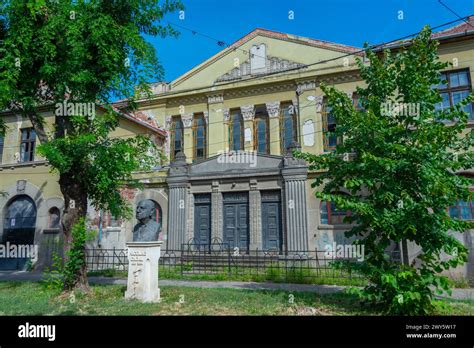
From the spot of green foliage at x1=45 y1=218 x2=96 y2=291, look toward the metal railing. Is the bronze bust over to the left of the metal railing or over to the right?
right

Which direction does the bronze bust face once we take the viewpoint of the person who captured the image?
facing the viewer and to the left of the viewer

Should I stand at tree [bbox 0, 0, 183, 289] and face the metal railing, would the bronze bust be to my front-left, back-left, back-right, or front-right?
front-right

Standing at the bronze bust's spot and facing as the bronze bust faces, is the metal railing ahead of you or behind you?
behind

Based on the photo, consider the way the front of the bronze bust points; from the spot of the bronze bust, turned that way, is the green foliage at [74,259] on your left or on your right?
on your right

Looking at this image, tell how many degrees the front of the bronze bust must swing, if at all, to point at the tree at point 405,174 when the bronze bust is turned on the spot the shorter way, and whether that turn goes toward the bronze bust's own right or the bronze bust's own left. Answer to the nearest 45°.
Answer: approximately 90° to the bronze bust's own left

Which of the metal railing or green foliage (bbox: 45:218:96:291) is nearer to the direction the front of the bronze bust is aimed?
the green foliage

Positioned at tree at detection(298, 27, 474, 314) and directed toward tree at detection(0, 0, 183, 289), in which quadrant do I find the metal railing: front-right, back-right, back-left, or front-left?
front-right
